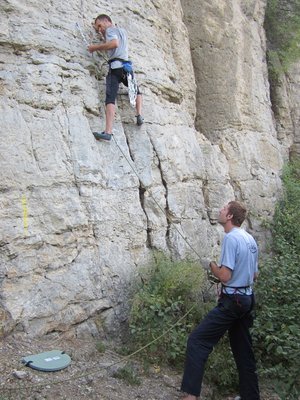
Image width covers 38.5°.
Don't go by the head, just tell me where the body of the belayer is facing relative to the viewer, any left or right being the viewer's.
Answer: facing away from the viewer and to the left of the viewer

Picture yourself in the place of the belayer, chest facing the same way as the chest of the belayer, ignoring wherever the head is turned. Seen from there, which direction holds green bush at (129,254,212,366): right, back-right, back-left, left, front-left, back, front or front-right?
front
